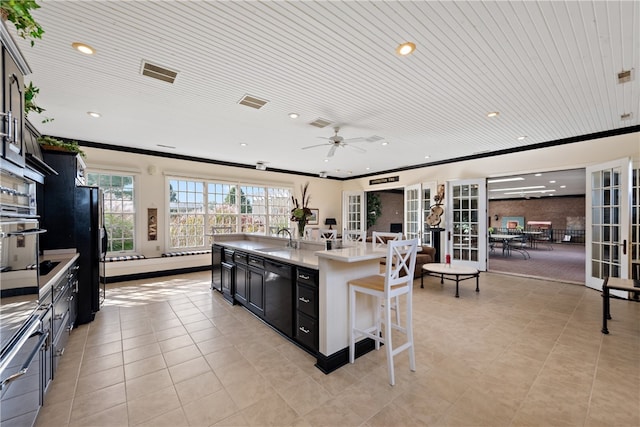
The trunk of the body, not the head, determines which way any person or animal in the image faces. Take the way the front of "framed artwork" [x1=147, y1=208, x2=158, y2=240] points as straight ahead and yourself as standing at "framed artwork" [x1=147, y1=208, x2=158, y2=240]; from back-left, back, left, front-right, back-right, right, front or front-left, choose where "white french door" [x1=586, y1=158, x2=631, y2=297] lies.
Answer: front-left

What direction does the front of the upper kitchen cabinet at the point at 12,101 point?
to the viewer's right

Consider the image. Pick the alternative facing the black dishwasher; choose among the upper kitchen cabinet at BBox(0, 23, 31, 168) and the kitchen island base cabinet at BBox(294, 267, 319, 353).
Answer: the upper kitchen cabinet

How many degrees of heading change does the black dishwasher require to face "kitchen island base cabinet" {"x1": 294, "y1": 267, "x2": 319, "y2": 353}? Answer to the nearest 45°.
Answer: approximately 90° to its left

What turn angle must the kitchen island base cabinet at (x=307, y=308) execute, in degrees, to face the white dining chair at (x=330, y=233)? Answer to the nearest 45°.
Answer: approximately 135° to its right

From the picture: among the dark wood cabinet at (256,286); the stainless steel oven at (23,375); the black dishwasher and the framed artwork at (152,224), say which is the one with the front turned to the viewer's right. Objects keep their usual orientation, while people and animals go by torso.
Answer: the stainless steel oven

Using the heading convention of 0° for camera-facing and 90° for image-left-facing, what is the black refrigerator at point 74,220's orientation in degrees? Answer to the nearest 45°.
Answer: approximately 270°

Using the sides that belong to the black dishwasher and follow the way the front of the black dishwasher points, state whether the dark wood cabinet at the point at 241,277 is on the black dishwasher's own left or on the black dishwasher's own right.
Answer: on the black dishwasher's own right

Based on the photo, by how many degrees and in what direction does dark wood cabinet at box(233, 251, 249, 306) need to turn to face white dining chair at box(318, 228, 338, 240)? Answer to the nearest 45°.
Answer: approximately 180°

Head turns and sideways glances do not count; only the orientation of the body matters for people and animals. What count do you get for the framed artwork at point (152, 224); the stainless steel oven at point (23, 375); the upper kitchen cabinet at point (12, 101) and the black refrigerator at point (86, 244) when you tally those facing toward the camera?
1

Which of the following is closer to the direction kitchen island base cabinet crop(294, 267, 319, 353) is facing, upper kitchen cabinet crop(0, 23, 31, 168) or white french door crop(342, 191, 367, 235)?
the upper kitchen cabinet

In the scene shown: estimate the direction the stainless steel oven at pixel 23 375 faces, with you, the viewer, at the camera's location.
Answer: facing to the right of the viewer

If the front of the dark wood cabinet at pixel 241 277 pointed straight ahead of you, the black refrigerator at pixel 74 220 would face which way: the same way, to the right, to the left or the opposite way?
the opposite way

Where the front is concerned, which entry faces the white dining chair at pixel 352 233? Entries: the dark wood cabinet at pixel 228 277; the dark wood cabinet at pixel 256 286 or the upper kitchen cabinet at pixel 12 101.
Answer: the upper kitchen cabinet

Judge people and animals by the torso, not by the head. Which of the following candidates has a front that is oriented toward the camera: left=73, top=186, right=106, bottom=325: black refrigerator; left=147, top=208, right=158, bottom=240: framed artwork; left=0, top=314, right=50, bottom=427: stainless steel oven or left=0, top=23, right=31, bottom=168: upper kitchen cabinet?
the framed artwork

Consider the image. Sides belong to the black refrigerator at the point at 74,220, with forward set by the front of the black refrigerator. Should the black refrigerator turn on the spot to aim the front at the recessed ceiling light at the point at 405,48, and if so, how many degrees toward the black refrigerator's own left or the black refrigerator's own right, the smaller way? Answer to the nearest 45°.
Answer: approximately 45° to the black refrigerator's own right

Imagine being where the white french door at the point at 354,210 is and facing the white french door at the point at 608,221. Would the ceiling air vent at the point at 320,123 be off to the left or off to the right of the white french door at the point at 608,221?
right

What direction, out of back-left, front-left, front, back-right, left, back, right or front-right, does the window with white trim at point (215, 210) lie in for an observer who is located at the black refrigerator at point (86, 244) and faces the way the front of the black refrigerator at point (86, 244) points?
front-left

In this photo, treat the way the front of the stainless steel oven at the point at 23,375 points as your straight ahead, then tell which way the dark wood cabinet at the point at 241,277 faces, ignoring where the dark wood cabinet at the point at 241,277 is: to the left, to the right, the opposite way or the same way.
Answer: the opposite way

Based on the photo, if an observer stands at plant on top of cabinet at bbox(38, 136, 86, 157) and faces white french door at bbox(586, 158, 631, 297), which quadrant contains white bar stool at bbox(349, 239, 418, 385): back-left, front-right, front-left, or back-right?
front-right
